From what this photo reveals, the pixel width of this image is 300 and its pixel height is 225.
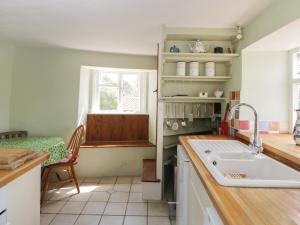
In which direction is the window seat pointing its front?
toward the camera

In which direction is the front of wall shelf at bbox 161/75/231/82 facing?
toward the camera

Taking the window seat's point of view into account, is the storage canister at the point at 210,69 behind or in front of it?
in front

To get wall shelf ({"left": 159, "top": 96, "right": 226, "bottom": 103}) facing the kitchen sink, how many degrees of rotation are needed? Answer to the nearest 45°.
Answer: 0° — it already faces it

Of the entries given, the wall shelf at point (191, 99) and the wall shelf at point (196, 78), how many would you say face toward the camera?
2

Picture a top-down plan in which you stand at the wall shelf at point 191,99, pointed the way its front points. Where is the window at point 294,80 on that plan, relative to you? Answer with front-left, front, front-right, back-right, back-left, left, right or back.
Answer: left

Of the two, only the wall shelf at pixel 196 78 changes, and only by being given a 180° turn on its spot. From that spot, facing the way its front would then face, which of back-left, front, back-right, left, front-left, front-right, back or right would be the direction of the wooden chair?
left

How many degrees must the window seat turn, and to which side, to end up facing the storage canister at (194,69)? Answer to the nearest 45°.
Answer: approximately 45° to its left

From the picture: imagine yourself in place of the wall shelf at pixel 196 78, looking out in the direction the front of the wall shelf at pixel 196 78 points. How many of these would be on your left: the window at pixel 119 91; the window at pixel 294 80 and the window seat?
1

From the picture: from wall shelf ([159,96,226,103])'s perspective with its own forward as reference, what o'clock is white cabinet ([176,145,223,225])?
The white cabinet is roughly at 12 o'clock from the wall shelf.

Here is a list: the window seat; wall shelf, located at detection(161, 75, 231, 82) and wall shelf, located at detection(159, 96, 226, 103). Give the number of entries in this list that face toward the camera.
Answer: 3

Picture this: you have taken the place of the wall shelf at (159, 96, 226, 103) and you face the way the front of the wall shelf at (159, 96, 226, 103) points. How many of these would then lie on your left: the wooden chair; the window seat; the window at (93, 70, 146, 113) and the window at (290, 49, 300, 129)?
1
